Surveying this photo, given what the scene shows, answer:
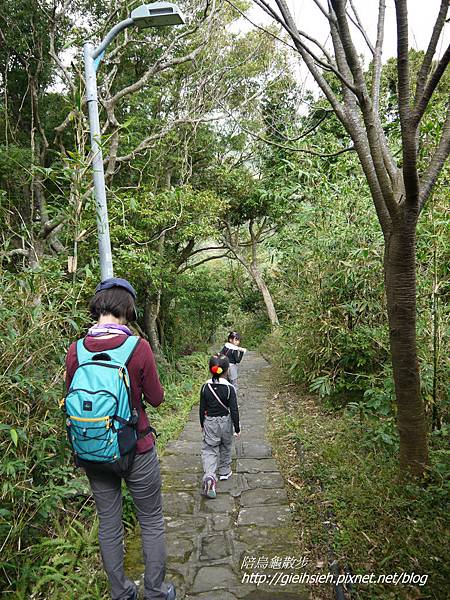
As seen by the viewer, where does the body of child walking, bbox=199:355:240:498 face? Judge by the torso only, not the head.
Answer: away from the camera

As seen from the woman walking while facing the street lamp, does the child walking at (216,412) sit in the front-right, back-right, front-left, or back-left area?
front-right

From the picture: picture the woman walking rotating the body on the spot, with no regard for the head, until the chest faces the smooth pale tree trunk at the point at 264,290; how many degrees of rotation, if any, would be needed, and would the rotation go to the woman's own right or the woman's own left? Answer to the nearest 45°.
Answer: approximately 45° to the woman's own left

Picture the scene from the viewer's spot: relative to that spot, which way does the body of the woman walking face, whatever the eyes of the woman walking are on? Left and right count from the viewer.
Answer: facing away from the viewer and to the right of the viewer

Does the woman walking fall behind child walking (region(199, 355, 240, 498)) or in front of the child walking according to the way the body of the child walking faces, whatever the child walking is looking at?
behind

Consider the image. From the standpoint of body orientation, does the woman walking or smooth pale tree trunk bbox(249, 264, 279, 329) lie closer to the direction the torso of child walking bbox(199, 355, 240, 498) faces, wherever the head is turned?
the smooth pale tree trunk

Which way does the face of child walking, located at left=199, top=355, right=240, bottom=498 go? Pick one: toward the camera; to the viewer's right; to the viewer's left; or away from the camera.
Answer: away from the camera

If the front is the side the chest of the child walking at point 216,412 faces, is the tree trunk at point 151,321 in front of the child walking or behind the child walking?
in front

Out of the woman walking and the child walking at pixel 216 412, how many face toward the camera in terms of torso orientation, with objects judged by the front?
0

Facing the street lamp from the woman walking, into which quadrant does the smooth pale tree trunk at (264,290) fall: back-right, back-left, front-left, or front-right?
front-right

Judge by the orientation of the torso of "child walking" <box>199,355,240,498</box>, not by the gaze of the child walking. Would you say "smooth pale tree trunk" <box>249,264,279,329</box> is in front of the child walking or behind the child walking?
in front

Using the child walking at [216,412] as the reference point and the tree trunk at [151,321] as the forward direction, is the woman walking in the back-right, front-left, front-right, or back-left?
back-left

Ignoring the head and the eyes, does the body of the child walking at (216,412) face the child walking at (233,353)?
yes

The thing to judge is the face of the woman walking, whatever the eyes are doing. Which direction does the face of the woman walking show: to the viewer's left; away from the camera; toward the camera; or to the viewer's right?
away from the camera
